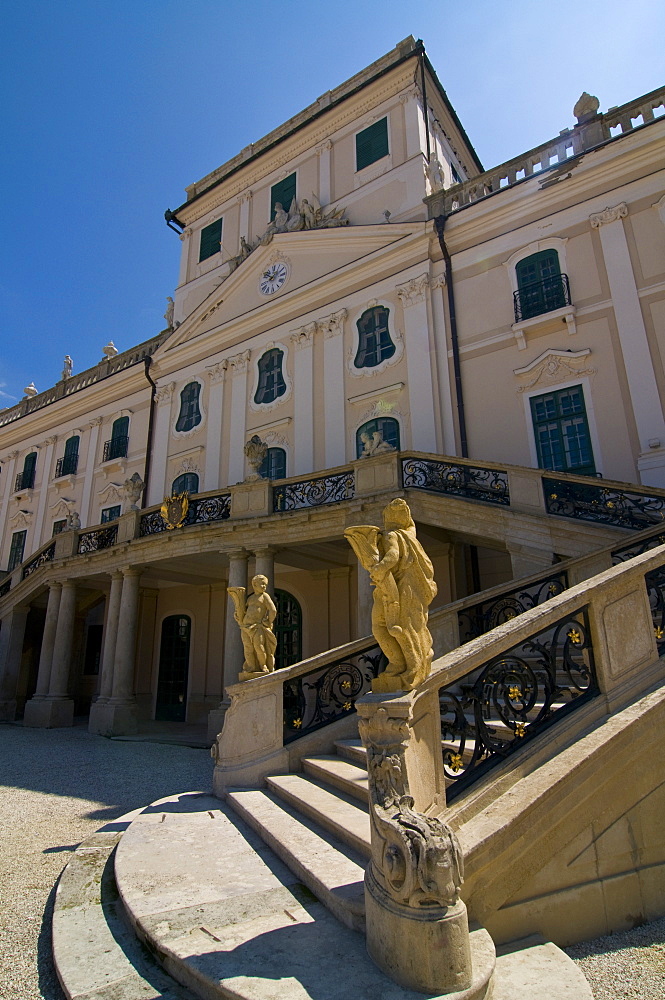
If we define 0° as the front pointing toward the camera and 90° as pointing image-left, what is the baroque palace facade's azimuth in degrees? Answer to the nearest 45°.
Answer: approximately 45°
